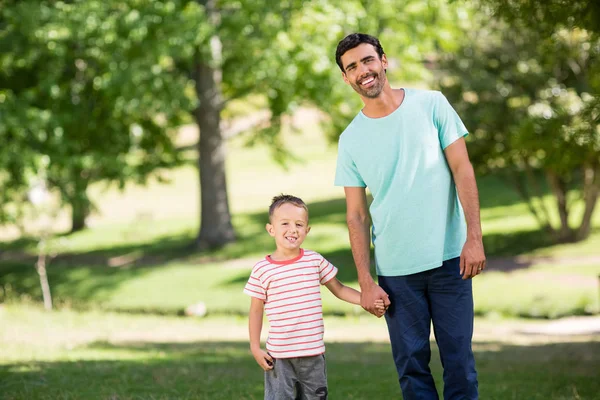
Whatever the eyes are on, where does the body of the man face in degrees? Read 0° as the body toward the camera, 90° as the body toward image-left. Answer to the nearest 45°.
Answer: approximately 0°

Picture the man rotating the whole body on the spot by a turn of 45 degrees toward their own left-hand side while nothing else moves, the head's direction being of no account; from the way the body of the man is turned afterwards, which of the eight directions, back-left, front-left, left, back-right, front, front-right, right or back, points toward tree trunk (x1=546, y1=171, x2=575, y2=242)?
back-left

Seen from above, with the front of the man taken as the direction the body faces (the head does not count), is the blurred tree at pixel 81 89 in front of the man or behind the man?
behind

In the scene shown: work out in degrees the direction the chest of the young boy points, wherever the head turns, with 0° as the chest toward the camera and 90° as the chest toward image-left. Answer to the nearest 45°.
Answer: approximately 0°

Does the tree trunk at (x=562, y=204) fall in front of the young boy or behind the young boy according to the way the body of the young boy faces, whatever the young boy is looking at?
behind

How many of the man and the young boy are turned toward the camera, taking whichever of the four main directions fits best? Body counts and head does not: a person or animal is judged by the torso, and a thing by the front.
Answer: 2

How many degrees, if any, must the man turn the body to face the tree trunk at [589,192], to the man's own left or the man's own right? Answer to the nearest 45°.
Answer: approximately 180°

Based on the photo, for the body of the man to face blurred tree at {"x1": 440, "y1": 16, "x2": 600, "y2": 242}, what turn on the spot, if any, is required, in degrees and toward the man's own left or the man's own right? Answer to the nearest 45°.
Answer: approximately 180°
